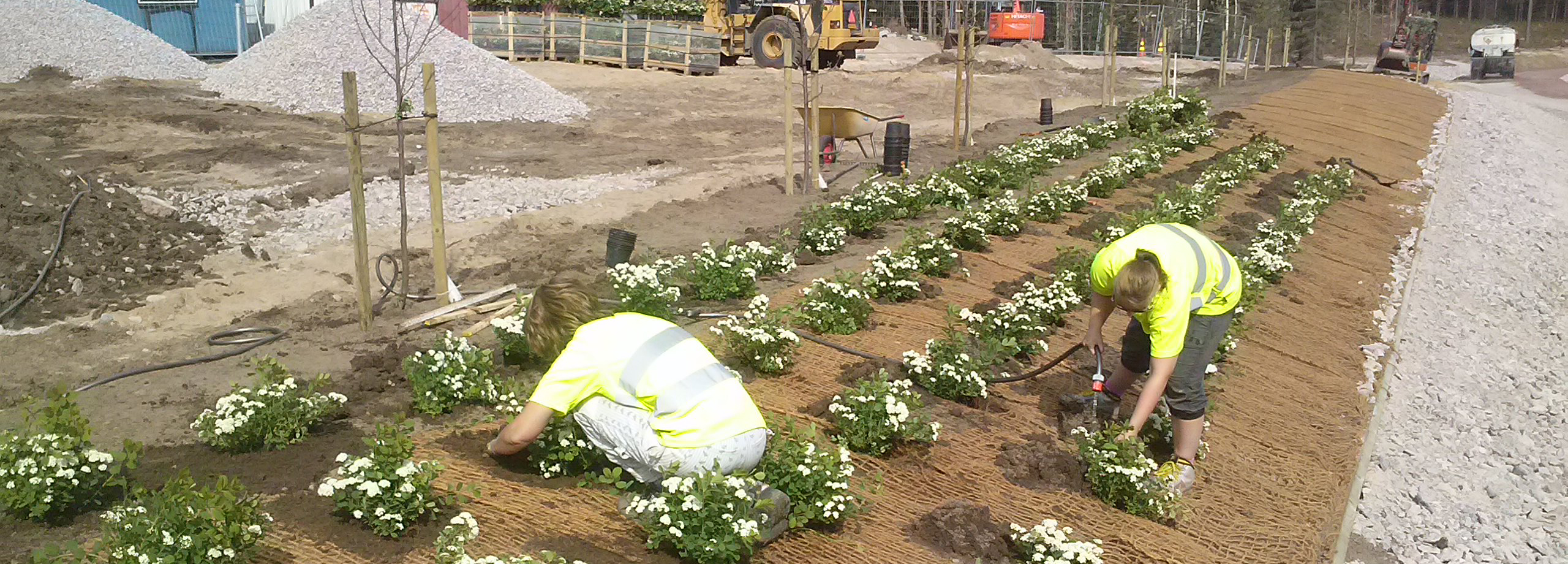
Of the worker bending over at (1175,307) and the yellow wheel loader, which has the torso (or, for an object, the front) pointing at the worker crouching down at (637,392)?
the worker bending over at (1175,307)

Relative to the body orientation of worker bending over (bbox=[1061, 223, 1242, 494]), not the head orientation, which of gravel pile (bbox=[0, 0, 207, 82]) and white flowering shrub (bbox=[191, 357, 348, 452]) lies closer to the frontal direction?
the white flowering shrub

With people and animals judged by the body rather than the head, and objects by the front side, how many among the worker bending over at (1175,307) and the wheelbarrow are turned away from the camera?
0

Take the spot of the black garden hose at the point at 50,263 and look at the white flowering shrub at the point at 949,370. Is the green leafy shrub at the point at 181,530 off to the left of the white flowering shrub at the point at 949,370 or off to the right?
right

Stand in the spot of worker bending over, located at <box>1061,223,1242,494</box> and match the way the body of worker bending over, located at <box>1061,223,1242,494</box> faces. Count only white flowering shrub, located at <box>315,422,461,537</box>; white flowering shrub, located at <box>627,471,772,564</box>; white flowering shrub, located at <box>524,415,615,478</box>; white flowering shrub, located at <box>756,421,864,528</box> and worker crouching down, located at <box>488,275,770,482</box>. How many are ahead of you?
5

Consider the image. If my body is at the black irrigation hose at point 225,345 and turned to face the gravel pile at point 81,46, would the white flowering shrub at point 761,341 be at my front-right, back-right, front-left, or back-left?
back-right

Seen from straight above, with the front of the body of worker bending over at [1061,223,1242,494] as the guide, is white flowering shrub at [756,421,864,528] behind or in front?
in front

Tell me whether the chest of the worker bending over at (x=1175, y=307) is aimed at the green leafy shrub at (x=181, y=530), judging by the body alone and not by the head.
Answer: yes

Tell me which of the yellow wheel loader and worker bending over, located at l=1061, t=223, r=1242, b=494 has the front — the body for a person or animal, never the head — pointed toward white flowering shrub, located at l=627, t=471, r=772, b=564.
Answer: the worker bending over
